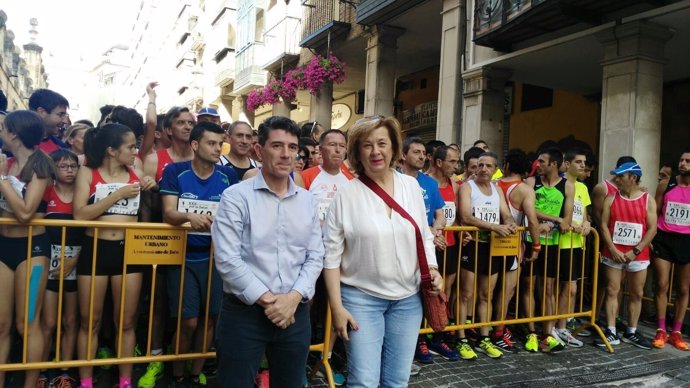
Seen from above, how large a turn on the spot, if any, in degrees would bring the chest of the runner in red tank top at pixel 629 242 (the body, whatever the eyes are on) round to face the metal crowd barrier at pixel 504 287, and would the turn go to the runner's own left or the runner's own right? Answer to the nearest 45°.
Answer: approximately 45° to the runner's own right

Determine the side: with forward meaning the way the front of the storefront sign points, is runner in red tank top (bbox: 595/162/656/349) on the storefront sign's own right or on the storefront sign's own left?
on the storefront sign's own left

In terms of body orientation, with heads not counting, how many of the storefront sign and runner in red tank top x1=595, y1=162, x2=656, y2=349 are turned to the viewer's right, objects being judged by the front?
0

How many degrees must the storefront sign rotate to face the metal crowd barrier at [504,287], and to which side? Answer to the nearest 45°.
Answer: approximately 45° to its left

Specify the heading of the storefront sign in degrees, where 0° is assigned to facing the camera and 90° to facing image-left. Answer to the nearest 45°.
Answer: approximately 45°

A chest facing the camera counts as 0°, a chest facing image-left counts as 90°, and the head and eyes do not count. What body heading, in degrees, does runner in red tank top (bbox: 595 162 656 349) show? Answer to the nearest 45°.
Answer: approximately 0°

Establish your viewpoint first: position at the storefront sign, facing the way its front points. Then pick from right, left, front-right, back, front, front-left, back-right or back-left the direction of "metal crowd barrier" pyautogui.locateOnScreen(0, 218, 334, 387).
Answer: front-left

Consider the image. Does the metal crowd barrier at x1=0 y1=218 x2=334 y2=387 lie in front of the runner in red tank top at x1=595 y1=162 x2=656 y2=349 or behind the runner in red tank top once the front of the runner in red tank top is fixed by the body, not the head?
in front
